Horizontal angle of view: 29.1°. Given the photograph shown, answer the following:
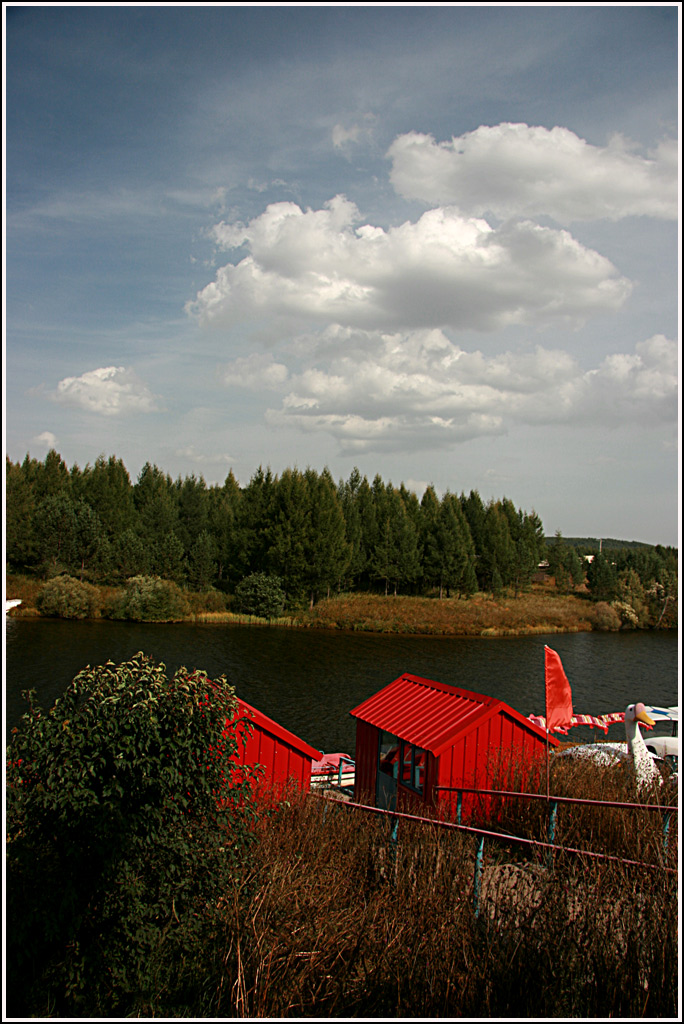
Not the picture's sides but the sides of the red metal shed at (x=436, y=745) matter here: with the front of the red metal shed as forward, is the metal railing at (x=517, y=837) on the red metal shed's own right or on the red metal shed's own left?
on the red metal shed's own left

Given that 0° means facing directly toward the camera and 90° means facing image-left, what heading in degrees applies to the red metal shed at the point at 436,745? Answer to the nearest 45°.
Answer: approximately 45°

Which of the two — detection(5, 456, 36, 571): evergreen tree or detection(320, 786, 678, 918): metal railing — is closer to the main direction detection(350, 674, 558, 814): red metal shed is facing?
the metal railing

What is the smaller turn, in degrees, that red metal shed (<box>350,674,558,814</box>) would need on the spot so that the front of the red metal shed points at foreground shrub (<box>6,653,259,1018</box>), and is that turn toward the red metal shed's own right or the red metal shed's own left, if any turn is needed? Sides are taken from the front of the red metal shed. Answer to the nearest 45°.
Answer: approximately 45° to the red metal shed's own left

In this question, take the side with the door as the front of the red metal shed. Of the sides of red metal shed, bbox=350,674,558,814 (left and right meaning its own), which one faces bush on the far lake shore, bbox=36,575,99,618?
right

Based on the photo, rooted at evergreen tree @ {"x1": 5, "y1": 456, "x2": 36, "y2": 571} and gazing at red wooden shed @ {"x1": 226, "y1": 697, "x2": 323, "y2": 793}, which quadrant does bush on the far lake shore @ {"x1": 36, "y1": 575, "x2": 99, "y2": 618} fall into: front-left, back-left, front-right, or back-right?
front-left

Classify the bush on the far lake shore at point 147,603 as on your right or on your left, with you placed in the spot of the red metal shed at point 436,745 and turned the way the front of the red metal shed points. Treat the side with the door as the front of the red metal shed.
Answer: on your right
